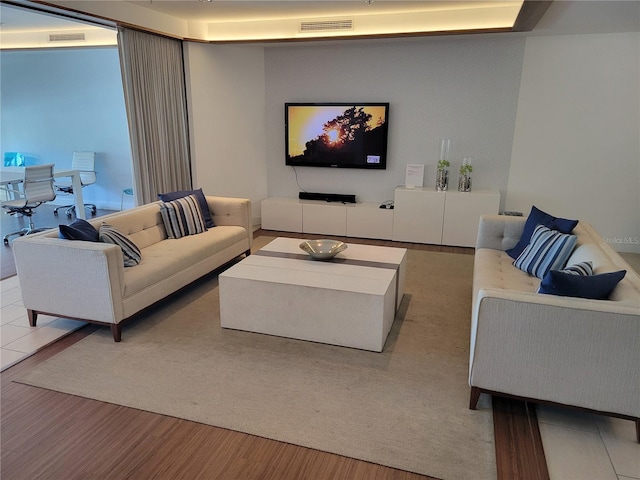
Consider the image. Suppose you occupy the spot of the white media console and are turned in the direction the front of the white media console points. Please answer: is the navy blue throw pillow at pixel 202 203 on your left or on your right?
on your right

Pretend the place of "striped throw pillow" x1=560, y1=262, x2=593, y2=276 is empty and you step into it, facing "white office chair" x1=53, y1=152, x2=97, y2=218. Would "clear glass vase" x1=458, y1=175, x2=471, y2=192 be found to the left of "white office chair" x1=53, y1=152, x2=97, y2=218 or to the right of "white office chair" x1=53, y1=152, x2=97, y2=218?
right

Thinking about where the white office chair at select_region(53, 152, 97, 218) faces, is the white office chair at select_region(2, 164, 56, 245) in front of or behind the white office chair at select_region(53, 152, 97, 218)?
in front

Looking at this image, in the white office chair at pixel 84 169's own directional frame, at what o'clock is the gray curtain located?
The gray curtain is roughly at 10 o'clock from the white office chair.

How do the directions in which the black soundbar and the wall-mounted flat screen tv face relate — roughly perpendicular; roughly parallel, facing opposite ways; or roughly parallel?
roughly parallel

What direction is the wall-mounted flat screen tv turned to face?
toward the camera

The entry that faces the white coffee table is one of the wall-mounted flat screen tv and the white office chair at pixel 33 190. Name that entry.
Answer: the wall-mounted flat screen tv

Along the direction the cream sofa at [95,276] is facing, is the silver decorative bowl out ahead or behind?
ahead

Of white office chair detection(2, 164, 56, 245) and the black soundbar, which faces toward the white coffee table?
the black soundbar

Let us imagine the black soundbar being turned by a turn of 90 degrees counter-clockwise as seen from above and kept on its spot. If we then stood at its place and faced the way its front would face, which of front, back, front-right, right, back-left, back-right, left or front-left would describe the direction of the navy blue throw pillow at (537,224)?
front-right

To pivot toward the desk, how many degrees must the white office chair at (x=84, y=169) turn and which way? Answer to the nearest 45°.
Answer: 0° — it already faces it

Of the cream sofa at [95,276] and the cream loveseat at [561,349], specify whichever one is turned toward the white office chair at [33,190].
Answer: the cream loveseat at [561,349]

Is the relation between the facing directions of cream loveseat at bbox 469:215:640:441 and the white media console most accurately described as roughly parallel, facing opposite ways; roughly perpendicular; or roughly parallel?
roughly perpendicular

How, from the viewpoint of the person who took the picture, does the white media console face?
facing the viewer

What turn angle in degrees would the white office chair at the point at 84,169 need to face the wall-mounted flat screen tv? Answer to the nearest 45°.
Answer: approximately 90° to its left

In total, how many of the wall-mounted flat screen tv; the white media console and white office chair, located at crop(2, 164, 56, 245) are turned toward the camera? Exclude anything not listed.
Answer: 2

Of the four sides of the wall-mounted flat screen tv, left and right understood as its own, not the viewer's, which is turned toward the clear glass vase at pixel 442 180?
left

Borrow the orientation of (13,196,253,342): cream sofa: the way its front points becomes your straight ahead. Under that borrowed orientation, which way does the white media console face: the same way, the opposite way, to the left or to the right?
to the right

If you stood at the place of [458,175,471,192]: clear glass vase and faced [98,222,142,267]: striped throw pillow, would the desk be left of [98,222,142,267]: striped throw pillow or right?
right
